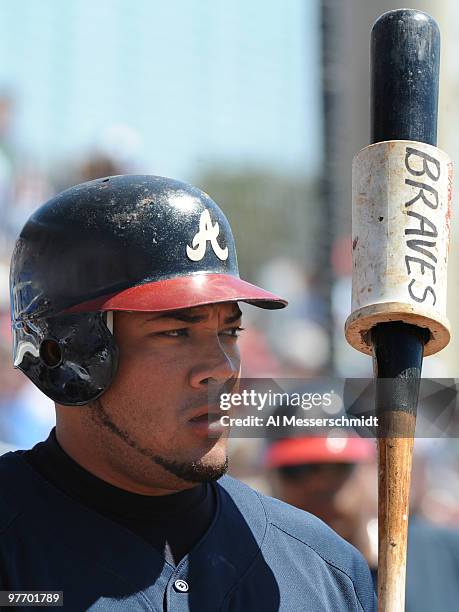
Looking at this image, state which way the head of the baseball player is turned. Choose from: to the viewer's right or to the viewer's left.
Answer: to the viewer's right

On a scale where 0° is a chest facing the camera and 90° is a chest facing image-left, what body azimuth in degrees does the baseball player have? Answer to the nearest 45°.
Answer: approximately 315°

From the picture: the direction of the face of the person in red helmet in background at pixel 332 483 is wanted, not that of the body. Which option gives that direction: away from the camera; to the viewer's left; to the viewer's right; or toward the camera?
toward the camera

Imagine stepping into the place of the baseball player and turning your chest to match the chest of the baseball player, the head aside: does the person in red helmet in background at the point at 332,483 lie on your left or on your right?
on your left
